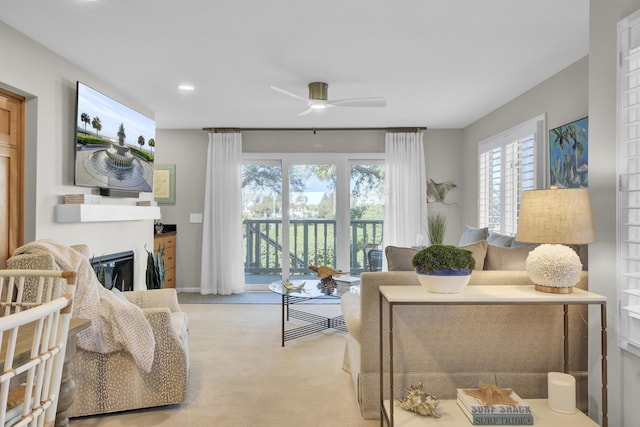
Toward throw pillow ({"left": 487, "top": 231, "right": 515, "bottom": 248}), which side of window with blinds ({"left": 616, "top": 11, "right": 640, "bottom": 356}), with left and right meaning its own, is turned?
right

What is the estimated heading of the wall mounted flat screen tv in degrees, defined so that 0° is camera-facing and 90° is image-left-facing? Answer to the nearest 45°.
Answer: approximately 315°

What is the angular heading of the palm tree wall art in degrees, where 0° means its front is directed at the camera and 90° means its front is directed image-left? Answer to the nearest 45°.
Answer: approximately 45°

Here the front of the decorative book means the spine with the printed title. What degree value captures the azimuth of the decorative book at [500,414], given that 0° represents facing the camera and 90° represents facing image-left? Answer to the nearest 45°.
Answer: approximately 0°

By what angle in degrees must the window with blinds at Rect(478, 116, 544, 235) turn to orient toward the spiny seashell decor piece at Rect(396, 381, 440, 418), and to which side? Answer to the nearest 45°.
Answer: approximately 45° to its left

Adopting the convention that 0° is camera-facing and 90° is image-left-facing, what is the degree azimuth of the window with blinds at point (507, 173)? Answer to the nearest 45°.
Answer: approximately 45°

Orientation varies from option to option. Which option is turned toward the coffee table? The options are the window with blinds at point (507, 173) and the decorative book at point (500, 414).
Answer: the window with blinds

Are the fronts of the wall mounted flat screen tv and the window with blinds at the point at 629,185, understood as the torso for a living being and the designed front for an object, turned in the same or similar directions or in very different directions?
very different directions

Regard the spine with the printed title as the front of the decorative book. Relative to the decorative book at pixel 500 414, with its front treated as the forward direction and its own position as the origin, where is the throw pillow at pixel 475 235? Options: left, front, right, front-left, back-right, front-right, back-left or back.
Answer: back

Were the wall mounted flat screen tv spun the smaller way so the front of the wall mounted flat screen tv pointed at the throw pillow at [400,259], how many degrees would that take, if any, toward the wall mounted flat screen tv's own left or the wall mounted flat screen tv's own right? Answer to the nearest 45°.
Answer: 0° — it already faces it
